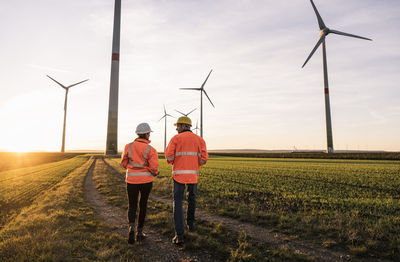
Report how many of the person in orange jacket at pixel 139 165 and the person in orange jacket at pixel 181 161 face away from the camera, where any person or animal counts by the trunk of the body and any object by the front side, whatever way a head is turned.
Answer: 2

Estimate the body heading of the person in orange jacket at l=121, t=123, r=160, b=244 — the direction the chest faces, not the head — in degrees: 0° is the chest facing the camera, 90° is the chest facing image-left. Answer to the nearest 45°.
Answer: approximately 180°

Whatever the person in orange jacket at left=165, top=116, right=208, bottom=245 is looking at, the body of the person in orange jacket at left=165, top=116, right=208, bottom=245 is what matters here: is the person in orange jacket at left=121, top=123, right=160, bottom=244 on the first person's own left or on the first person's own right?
on the first person's own left

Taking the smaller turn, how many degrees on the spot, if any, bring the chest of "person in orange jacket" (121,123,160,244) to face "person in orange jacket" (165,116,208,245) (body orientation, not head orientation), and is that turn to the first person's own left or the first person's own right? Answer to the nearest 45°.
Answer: approximately 90° to the first person's own right

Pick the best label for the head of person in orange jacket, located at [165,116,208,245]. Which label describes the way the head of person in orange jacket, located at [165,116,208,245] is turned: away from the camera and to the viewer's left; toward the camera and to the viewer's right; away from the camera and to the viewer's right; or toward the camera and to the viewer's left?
away from the camera and to the viewer's left

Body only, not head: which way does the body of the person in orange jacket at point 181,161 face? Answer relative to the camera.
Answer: away from the camera

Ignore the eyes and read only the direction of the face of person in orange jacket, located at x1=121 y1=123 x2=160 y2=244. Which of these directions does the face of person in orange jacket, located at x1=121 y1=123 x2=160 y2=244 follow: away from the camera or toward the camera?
away from the camera
